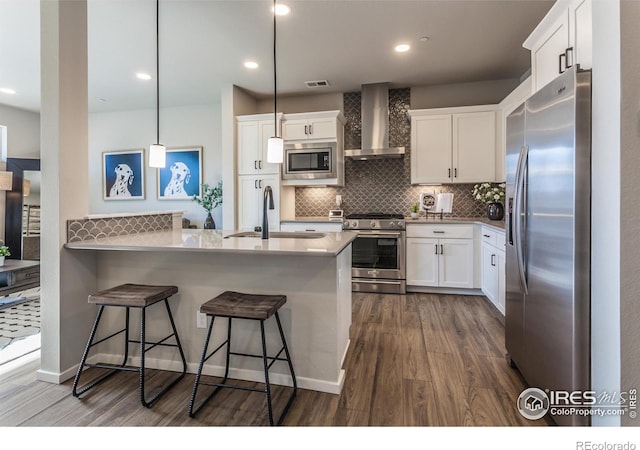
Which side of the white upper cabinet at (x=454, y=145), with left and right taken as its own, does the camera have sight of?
front

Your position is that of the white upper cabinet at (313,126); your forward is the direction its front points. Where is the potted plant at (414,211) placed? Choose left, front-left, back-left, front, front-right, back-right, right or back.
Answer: left

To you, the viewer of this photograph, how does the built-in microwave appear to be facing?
facing the viewer

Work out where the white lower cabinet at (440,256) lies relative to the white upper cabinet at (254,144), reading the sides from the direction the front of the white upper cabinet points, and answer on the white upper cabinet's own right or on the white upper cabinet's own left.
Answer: on the white upper cabinet's own left

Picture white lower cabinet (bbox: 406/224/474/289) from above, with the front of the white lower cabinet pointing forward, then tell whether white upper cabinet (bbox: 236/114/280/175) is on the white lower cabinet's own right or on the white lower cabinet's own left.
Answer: on the white lower cabinet's own right

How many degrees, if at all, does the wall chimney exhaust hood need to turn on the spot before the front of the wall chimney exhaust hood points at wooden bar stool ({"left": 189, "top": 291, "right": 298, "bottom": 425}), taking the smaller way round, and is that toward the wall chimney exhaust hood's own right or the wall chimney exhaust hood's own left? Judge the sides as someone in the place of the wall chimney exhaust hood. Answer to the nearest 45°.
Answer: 0° — it already faces it
